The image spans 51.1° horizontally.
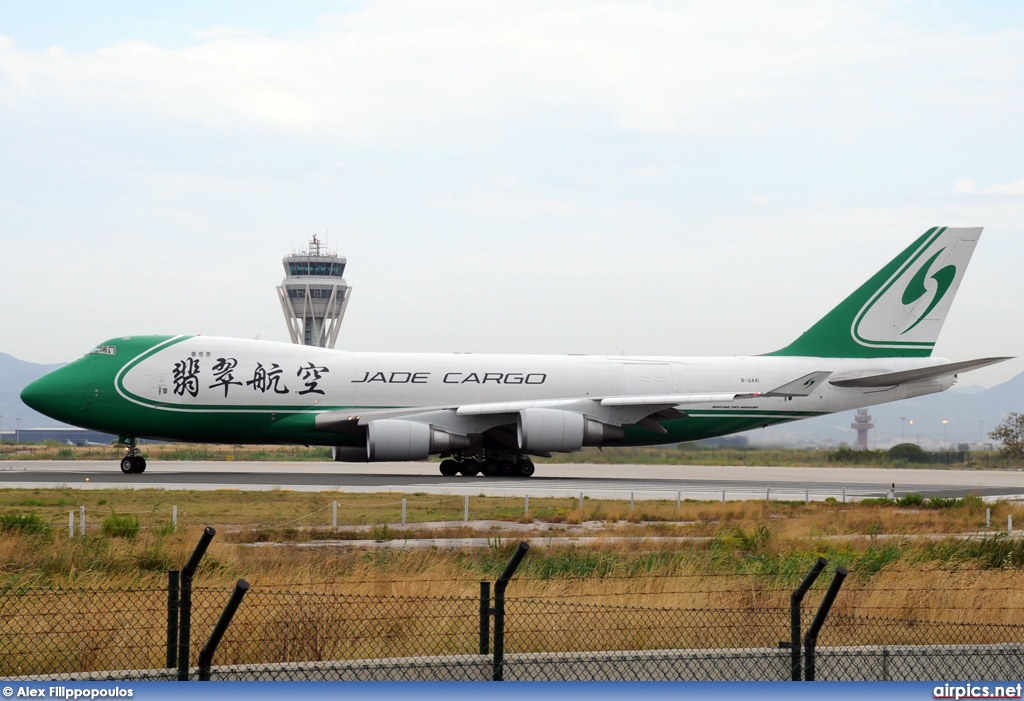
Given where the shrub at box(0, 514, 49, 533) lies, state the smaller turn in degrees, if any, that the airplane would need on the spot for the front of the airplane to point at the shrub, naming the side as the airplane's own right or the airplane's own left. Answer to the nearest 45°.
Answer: approximately 90° to the airplane's own left

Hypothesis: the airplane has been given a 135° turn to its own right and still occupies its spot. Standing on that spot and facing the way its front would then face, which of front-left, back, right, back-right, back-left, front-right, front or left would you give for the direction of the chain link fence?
back-right

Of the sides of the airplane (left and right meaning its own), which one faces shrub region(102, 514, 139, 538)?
left

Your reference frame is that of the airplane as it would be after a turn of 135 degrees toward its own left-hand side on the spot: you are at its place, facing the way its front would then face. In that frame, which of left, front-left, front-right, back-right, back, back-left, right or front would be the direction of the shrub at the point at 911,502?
front

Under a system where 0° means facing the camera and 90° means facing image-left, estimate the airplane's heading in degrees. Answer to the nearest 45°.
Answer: approximately 90°
